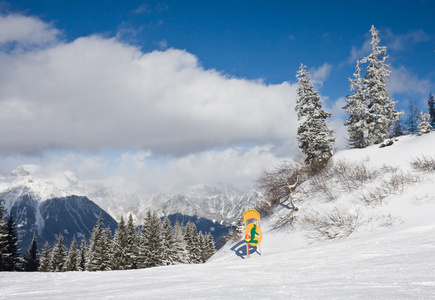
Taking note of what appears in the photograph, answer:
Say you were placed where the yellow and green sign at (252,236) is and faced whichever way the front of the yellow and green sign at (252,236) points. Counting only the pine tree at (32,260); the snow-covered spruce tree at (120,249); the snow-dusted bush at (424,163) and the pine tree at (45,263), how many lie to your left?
1

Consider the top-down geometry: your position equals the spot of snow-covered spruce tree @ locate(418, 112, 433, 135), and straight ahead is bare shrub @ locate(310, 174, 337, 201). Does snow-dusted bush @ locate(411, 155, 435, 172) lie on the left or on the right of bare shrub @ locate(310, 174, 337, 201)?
left

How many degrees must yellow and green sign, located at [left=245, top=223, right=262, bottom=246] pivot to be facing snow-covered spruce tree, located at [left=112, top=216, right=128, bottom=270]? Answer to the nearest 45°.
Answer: approximately 135° to its right

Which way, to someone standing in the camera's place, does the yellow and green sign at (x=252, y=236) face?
facing the viewer

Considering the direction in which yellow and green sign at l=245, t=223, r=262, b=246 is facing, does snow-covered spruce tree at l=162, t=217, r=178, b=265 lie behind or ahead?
behind

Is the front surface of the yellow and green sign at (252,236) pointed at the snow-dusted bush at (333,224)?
no

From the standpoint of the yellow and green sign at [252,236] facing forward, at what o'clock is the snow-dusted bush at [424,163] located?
The snow-dusted bush is roughly at 9 o'clock from the yellow and green sign.

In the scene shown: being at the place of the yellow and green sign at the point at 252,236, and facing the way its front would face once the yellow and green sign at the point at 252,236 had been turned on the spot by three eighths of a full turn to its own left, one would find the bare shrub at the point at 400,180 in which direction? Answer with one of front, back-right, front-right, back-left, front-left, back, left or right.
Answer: front-right

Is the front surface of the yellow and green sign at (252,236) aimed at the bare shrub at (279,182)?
no

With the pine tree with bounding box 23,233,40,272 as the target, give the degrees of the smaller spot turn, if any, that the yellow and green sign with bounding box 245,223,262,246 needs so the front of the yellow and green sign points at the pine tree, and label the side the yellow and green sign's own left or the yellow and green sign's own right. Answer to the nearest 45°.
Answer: approximately 135° to the yellow and green sign's own right
